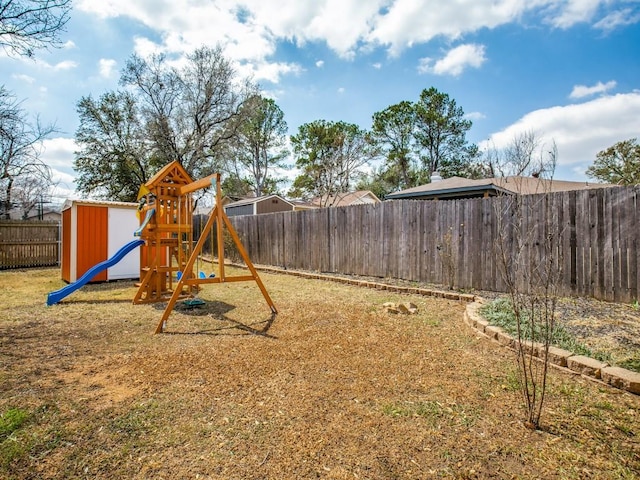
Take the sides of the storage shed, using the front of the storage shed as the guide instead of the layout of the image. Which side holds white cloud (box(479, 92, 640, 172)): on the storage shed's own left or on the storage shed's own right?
on the storage shed's own left

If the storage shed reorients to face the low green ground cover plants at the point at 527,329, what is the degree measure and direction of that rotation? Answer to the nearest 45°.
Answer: approximately 45° to its left

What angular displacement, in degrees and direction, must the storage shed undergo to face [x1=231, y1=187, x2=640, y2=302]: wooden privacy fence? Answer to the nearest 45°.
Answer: approximately 45° to its left

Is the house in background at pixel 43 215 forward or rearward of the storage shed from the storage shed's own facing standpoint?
rearward

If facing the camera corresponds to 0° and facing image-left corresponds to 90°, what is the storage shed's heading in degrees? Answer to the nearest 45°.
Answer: approximately 0°

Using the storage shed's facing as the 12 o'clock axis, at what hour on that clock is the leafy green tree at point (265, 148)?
The leafy green tree is roughly at 7 o'clock from the storage shed.

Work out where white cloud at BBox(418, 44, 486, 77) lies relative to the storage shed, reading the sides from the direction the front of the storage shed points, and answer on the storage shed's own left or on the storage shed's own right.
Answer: on the storage shed's own left

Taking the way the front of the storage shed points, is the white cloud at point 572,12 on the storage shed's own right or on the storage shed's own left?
on the storage shed's own left
